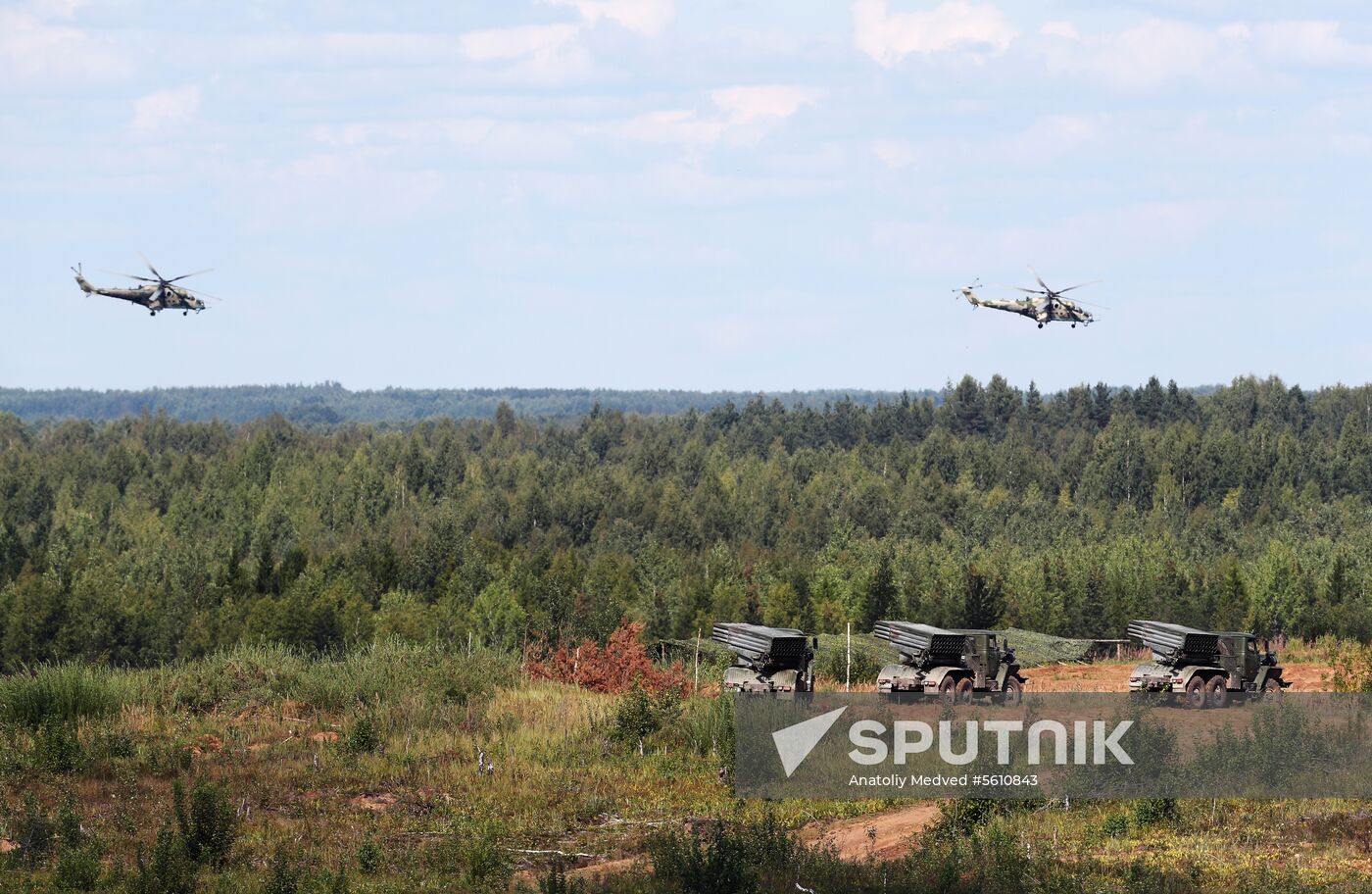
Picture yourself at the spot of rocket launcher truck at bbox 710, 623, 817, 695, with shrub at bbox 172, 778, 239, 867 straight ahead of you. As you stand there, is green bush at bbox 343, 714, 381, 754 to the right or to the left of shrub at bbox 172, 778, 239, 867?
right

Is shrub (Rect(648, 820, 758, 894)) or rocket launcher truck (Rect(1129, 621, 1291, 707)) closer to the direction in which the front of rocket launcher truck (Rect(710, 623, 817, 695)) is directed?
the rocket launcher truck

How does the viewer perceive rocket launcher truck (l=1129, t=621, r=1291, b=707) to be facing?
facing away from the viewer and to the right of the viewer

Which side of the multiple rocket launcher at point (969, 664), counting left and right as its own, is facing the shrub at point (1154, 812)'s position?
right

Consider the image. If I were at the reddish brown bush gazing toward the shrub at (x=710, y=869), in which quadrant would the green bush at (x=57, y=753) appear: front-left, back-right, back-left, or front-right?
front-right

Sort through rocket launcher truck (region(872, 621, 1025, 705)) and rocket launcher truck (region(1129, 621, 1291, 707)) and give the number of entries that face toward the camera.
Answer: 0

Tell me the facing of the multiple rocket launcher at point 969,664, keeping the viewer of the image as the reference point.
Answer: facing away from the viewer and to the right of the viewer

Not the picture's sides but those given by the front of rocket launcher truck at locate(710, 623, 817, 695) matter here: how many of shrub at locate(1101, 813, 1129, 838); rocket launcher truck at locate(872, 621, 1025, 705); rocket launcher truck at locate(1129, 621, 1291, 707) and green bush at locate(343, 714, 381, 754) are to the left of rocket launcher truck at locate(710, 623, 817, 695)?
1

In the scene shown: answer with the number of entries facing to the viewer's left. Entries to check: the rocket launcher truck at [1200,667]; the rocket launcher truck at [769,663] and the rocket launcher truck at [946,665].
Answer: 0

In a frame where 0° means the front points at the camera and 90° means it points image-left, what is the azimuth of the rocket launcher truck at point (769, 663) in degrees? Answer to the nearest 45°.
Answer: approximately 180°

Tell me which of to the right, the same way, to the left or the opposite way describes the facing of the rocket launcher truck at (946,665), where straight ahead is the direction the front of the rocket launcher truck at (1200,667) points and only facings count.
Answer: the same way

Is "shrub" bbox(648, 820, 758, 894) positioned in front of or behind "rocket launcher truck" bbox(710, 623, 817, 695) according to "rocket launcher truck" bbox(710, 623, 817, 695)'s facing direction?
behind

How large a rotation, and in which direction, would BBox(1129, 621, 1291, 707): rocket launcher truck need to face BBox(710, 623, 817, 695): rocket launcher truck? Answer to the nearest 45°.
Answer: approximately 180°

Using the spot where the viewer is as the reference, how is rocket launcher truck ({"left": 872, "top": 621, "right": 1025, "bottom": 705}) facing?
facing away from the viewer and to the right of the viewer

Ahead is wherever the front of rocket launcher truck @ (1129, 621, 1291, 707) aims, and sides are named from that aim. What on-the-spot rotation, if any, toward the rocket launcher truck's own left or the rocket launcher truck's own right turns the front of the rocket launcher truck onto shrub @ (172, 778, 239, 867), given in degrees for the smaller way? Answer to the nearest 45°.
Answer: approximately 180°
